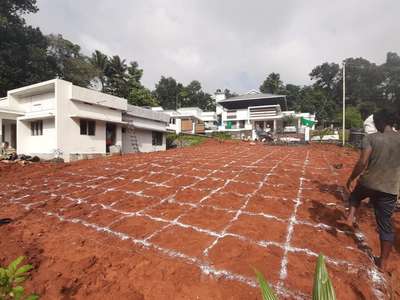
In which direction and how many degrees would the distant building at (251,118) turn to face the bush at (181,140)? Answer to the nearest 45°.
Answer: approximately 45° to its right

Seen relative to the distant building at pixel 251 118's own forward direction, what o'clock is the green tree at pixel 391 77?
The green tree is roughly at 8 o'clock from the distant building.

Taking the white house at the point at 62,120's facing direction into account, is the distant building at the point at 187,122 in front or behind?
behind

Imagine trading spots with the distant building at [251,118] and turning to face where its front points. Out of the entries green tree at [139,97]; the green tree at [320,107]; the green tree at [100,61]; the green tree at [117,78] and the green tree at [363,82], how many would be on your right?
3

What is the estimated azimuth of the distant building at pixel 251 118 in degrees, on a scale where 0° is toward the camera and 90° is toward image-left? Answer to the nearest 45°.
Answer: approximately 0°

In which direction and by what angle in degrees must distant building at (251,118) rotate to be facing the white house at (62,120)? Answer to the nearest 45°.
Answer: approximately 45° to its right

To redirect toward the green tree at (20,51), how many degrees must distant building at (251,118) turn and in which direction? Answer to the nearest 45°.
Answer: approximately 45° to its right

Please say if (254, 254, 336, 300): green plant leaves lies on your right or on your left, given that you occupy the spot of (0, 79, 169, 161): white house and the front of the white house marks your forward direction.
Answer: on your left

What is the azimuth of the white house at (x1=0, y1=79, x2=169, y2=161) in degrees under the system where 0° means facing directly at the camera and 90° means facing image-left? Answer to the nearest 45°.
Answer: approximately 45°

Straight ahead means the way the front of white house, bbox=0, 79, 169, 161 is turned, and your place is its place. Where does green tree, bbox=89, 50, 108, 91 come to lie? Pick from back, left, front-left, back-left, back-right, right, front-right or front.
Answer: back-right

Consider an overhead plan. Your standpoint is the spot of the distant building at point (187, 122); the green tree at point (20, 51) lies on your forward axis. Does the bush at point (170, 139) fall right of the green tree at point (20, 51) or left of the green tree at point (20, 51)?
left
